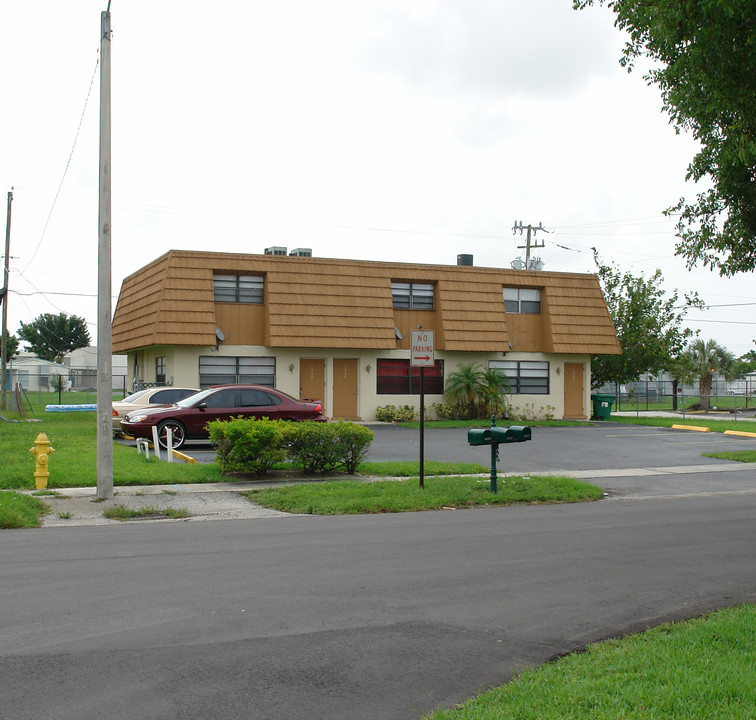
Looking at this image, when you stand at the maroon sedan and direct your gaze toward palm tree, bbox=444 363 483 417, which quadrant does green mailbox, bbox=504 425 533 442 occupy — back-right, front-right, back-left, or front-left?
back-right

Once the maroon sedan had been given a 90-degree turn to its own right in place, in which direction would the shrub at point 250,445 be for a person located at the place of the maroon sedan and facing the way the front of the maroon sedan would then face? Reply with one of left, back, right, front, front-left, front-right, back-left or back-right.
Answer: back

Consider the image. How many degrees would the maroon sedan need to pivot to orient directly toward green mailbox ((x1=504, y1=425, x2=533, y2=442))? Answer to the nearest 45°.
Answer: approximately 135° to its left

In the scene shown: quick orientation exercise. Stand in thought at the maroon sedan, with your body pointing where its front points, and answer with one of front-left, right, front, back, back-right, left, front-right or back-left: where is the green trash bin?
back-right

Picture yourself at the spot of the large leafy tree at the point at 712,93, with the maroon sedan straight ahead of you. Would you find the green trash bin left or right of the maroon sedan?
right

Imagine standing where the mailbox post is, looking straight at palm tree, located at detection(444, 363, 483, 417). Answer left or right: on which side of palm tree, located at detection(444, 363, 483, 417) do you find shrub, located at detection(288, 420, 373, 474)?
left

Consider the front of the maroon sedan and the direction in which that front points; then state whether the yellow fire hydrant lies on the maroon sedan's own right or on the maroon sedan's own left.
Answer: on the maroon sedan's own left

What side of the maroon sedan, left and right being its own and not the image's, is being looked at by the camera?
left

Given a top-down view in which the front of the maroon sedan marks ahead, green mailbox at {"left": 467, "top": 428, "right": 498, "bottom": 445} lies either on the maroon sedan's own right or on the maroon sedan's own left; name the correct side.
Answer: on the maroon sedan's own left
